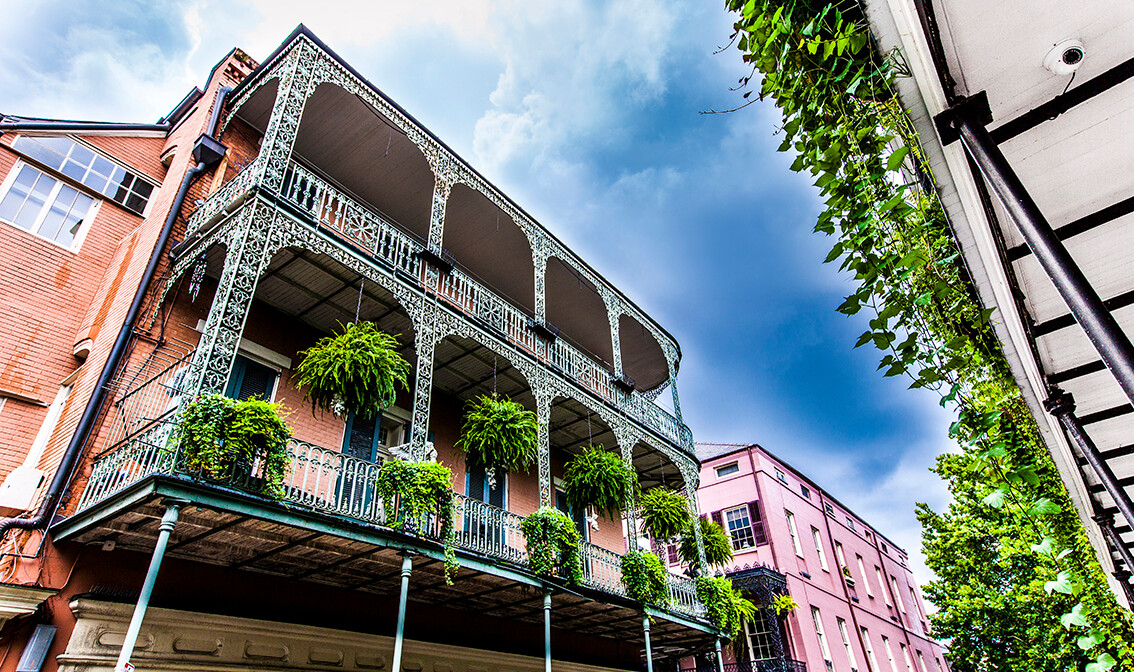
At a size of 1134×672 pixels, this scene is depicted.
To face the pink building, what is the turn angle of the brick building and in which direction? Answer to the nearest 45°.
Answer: approximately 90° to its left

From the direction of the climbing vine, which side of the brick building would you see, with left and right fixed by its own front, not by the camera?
front

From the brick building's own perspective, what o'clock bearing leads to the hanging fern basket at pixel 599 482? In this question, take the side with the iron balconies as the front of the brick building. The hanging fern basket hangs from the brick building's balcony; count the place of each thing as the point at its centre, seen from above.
The hanging fern basket is roughly at 10 o'clock from the brick building.

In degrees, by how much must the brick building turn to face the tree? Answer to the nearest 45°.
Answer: approximately 45° to its left

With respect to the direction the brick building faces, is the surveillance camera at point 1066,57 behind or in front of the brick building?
in front

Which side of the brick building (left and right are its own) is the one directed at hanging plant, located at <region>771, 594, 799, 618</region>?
left

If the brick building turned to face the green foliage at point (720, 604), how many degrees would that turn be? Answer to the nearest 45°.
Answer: approximately 45° to its left

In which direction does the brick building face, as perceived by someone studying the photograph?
facing the viewer and to the right of the viewer

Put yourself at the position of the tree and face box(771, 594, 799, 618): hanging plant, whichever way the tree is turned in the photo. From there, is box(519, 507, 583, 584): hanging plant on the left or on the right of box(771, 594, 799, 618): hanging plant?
left
